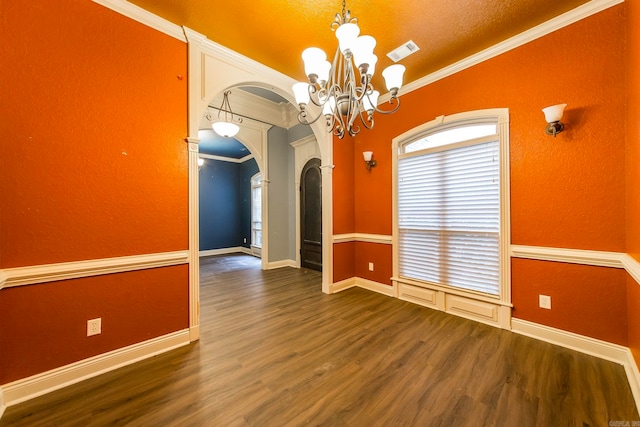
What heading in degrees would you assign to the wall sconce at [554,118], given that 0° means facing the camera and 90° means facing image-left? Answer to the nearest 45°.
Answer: approximately 0°

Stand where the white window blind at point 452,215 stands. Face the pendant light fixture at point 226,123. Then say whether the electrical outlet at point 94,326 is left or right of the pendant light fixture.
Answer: left

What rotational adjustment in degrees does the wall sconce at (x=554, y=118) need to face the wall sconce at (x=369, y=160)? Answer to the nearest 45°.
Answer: approximately 90° to its right

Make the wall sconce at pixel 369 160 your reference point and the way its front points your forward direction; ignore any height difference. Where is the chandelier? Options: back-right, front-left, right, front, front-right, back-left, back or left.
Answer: front-left

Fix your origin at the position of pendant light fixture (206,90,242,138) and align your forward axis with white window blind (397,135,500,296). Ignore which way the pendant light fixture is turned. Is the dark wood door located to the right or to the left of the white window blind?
left
